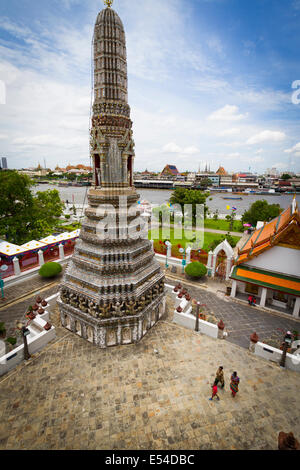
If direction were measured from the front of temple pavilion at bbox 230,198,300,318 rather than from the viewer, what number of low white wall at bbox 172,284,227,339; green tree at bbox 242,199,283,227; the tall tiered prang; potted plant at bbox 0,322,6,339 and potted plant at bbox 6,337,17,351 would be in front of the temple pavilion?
4

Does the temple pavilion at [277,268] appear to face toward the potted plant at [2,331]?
yes

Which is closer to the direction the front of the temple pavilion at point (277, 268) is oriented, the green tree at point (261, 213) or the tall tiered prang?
the tall tiered prang

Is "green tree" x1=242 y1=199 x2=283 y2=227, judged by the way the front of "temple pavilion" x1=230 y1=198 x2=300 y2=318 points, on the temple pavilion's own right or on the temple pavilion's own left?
on the temple pavilion's own right

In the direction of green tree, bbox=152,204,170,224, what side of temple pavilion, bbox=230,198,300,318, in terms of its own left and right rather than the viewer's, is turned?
right

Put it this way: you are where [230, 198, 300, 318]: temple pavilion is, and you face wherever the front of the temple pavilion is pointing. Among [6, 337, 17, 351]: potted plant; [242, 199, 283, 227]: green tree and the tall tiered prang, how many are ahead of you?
2

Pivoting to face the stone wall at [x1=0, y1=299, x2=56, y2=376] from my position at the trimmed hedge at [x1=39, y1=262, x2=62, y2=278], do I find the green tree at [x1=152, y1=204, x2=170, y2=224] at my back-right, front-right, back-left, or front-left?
back-left

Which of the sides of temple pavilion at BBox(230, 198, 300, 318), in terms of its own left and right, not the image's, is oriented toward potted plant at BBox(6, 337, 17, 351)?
front

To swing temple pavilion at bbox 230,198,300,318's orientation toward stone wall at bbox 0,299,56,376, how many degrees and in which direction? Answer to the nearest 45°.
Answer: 0° — it already faces it

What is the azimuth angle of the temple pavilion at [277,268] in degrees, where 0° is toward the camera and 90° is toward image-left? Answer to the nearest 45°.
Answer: approximately 45°

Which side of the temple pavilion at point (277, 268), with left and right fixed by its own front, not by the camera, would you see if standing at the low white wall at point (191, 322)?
front

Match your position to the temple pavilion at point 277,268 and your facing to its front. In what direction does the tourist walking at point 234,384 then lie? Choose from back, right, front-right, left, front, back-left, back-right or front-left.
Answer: front-left
